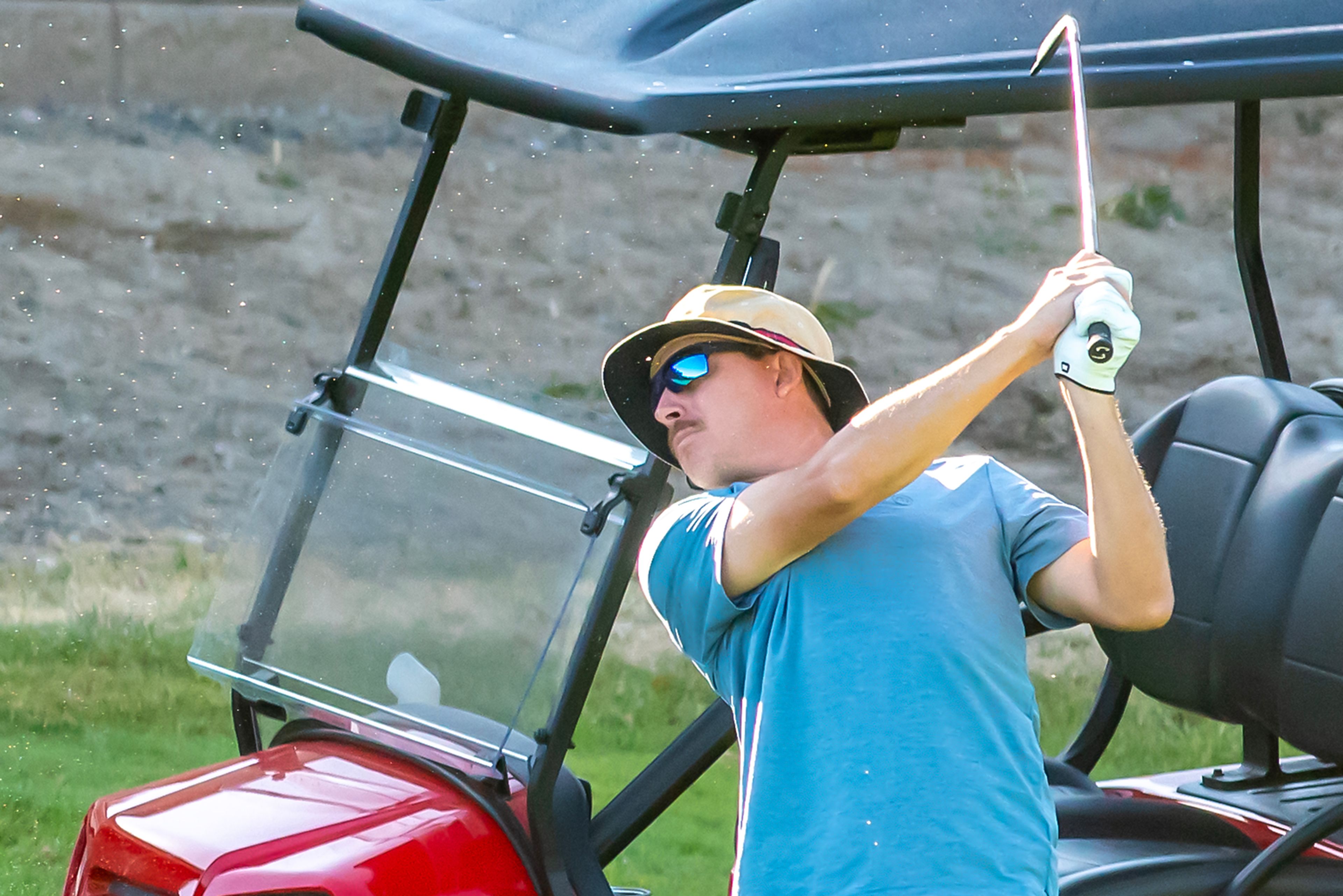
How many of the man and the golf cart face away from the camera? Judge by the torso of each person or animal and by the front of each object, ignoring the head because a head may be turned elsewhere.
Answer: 0

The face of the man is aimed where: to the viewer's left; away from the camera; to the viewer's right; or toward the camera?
to the viewer's left

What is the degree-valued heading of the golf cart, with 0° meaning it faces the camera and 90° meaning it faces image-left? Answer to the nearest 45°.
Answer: approximately 45°
